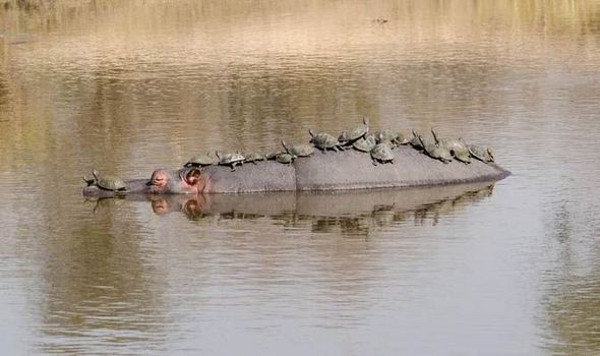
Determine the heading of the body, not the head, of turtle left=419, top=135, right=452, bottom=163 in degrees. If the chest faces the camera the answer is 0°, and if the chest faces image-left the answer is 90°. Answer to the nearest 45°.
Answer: approximately 90°

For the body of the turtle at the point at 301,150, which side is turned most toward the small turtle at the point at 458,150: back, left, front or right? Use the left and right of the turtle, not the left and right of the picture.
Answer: back

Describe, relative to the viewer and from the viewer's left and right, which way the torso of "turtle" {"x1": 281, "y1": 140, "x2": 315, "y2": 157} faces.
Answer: facing to the left of the viewer

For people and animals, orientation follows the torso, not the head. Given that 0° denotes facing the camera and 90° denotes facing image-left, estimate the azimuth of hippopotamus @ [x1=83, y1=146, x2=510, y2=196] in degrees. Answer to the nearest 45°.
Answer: approximately 90°

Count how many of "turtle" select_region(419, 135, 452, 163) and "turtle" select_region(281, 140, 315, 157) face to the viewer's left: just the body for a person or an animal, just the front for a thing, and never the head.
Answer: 2

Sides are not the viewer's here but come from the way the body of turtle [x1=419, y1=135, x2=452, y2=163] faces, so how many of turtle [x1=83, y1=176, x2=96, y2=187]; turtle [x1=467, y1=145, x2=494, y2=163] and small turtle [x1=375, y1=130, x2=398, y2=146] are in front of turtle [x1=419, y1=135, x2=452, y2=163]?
2

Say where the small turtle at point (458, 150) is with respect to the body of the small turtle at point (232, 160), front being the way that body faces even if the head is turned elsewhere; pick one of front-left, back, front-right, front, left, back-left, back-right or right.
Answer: back

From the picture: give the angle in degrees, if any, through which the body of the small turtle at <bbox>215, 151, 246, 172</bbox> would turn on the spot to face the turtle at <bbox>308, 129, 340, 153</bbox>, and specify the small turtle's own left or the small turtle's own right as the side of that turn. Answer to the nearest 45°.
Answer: approximately 180°

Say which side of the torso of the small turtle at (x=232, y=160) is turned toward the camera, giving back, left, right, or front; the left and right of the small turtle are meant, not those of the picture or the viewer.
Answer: left

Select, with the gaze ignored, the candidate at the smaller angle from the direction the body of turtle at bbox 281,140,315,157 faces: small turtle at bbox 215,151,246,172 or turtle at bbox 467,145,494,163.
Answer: the small turtle

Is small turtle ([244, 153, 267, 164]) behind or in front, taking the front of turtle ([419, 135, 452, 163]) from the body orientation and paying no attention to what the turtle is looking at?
in front
